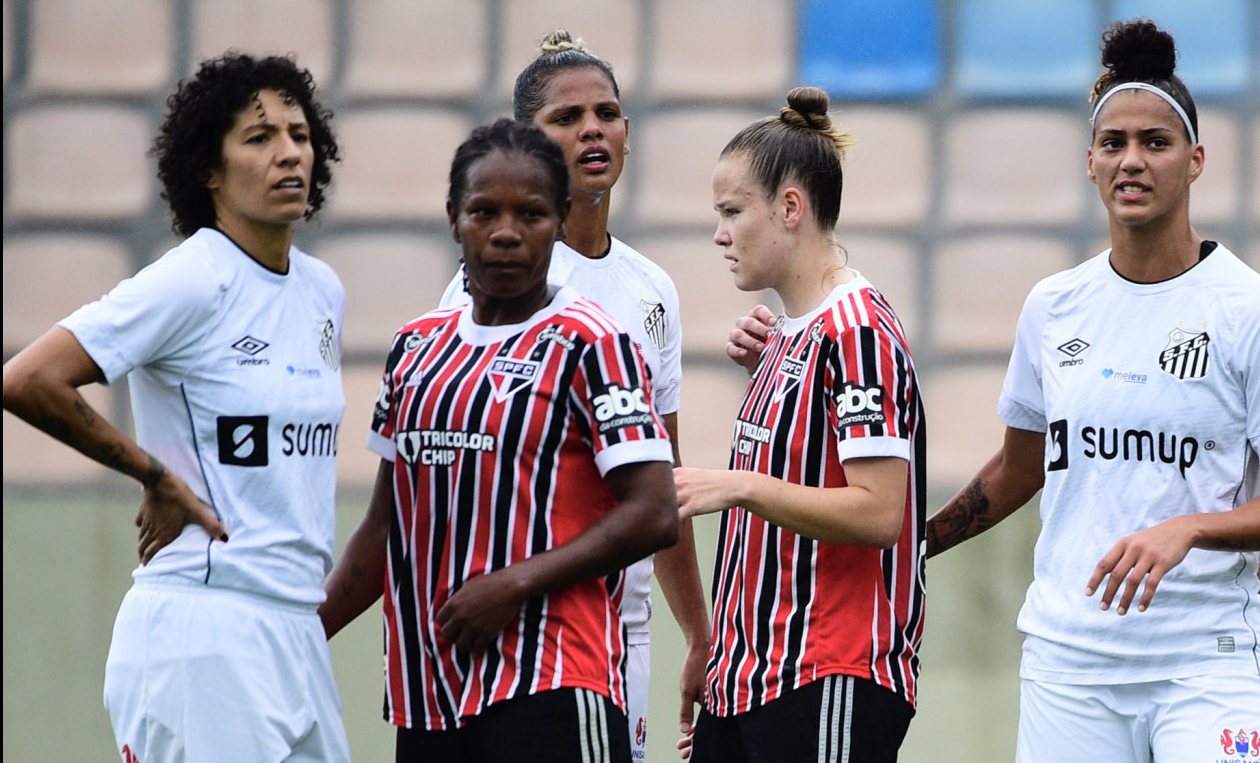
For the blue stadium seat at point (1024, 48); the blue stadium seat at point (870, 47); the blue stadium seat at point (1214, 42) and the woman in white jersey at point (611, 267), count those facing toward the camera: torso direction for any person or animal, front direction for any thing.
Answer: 4

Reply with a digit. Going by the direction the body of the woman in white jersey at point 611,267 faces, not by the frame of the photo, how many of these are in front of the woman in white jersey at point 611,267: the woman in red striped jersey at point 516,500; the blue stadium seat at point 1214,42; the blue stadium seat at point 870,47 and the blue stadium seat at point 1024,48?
1

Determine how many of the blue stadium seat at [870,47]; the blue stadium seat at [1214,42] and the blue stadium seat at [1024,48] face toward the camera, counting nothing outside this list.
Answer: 3

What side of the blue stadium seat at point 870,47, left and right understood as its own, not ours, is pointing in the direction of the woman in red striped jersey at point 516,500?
front

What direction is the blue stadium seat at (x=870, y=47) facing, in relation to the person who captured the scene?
facing the viewer

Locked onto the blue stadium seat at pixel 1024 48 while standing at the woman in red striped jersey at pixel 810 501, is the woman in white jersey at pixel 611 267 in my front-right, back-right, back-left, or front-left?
front-left

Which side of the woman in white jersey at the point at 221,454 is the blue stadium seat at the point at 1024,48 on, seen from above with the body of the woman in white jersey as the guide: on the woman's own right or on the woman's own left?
on the woman's own left

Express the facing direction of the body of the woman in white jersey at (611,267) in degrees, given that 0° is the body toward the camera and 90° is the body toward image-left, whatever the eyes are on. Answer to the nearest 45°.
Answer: approximately 0°

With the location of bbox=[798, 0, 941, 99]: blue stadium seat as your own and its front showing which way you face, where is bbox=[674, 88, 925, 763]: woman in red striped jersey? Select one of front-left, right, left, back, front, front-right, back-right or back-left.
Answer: front

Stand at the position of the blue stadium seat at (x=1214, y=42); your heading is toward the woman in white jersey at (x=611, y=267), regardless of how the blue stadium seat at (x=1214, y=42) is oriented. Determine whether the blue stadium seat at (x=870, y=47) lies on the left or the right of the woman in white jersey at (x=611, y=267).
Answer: right

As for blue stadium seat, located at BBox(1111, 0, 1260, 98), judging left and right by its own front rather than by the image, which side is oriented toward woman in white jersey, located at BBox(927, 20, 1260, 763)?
front

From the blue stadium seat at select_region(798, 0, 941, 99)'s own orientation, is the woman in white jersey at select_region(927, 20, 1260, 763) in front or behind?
in front

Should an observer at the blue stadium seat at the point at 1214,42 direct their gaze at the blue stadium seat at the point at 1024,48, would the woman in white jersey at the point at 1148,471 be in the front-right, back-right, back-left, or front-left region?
front-left

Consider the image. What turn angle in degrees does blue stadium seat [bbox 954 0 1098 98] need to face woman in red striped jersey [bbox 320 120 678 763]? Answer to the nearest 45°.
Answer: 0° — it already faces them

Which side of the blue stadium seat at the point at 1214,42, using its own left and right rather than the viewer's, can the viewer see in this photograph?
front
